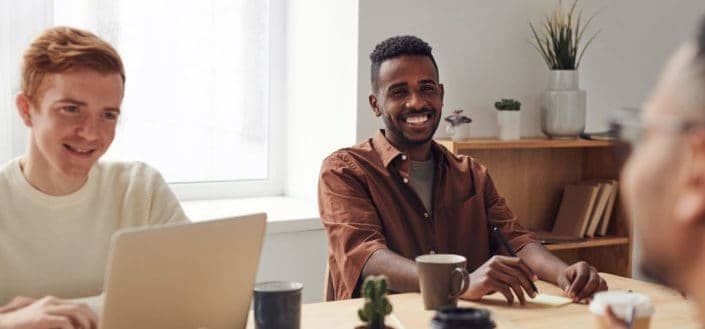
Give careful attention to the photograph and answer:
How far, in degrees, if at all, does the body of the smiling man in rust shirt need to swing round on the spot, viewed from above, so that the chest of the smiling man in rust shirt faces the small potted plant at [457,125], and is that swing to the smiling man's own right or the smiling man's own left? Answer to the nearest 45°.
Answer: approximately 135° to the smiling man's own left

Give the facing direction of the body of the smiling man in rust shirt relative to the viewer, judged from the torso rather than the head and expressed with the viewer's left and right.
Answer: facing the viewer and to the right of the viewer

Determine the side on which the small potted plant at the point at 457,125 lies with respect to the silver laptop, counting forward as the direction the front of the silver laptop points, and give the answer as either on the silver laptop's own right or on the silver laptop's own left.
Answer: on the silver laptop's own right

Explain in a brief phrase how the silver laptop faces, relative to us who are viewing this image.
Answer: facing away from the viewer and to the left of the viewer

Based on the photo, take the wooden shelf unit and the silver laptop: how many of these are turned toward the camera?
1

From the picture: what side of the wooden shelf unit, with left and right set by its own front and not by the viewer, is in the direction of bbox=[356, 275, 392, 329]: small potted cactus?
front

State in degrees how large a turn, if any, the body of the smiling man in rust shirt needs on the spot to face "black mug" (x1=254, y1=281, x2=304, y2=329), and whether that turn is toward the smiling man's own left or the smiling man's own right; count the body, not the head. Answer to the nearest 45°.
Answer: approximately 45° to the smiling man's own right

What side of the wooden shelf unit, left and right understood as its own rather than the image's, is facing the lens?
front

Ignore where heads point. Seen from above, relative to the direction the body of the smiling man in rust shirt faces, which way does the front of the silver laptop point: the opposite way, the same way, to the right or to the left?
the opposite way

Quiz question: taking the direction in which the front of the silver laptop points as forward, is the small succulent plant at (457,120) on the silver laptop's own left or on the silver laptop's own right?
on the silver laptop's own right

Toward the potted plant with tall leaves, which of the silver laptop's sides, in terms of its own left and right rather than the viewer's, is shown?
right

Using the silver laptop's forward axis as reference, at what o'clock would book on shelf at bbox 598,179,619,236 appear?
The book on shelf is roughly at 3 o'clock from the silver laptop.

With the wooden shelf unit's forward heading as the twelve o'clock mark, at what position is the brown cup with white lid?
The brown cup with white lid is roughly at 12 o'clock from the wooden shelf unit.

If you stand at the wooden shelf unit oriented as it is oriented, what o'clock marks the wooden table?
The wooden table is roughly at 12 o'clock from the wooden shelf unit.
